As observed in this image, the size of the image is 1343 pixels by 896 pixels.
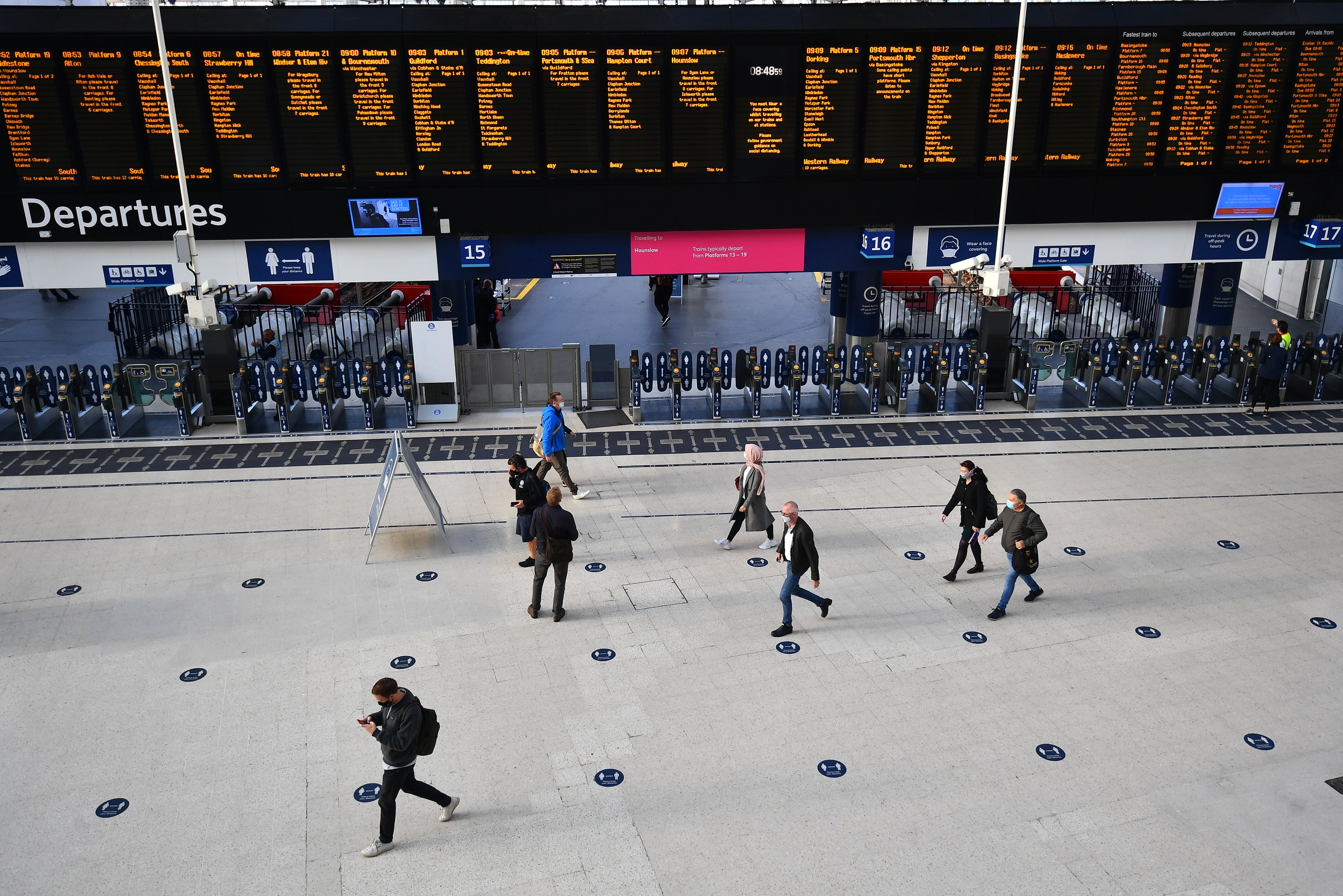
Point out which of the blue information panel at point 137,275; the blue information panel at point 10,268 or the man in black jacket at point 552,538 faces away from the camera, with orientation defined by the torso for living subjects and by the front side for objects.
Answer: the man in black jacket

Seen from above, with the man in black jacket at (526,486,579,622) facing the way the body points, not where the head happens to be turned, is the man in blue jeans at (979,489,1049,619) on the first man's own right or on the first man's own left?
on the first man's own right

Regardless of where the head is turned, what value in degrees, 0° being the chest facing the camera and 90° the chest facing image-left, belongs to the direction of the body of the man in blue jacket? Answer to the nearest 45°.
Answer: approximately 270°

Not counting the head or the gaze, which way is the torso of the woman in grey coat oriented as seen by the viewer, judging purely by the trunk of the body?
to the viewer's left

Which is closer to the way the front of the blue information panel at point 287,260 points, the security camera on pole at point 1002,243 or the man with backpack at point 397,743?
the man with backpack

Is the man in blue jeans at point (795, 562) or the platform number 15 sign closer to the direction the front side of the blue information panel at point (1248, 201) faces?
the man in blue jeans

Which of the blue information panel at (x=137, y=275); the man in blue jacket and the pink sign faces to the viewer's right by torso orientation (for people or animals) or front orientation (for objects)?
the man in blue jacket

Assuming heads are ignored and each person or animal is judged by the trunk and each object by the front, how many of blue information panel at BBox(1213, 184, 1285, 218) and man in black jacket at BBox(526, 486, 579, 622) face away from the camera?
1

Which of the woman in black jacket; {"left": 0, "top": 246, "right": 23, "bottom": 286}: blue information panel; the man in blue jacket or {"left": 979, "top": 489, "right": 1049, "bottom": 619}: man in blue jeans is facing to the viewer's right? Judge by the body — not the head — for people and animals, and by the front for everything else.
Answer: the man in blue jacket
